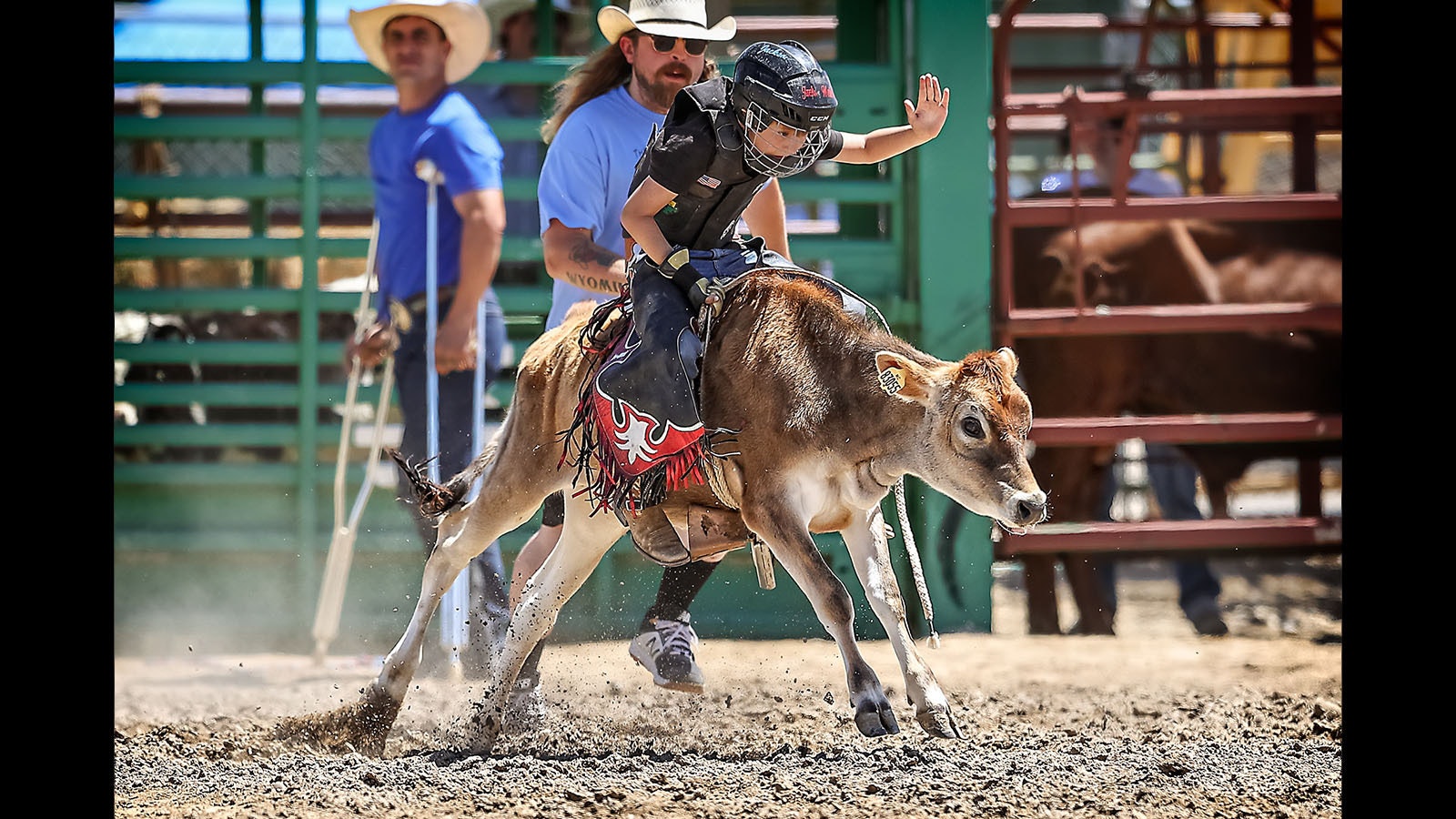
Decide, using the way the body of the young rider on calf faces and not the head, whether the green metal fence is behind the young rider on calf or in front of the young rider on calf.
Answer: behind

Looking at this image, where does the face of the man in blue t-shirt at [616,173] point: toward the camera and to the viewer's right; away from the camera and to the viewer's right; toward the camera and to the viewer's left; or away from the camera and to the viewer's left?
toward the camera and to the viewer's right

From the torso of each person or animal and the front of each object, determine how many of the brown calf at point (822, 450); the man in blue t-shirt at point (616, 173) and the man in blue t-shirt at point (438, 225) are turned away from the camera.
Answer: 0

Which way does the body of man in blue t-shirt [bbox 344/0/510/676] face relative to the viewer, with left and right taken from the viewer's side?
facing the viewer and to the left of the viewer

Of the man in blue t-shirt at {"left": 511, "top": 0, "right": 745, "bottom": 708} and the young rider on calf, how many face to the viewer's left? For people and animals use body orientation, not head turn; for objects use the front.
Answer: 0

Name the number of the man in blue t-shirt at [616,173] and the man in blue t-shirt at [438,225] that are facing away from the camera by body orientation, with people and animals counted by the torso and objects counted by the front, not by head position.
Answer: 0

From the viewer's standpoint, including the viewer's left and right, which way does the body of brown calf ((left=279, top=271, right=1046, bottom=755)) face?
facing the viewer and to the right of the viewer

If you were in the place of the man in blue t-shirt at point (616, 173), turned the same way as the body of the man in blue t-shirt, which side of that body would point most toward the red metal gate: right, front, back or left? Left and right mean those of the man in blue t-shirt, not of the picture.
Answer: left

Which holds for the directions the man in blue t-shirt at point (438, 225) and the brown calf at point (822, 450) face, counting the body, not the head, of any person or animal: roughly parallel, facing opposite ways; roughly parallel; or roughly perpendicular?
roughly perpendicular
